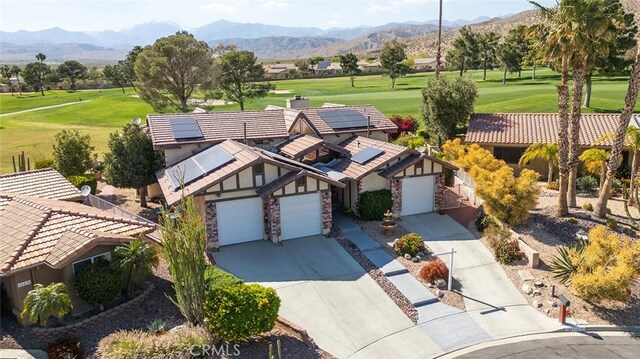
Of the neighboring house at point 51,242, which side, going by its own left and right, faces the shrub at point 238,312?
front

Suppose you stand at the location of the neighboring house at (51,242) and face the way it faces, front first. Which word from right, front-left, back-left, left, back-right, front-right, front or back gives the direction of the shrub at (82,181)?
back-left

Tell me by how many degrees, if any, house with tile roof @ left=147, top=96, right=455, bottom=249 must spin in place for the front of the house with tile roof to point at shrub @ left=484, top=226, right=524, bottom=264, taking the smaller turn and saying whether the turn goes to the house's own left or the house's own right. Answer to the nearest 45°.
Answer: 0° — it already faces it

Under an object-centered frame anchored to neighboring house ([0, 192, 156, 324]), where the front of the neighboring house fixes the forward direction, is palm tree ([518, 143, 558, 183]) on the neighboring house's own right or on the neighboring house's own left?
on the neighboring house's own left

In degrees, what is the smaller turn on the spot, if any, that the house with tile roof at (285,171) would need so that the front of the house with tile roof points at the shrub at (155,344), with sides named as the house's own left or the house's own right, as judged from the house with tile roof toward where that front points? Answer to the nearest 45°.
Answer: approximately 45° to the house's own right

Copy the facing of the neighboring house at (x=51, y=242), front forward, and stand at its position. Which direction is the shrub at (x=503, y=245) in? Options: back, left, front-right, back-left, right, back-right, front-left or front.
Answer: front-left

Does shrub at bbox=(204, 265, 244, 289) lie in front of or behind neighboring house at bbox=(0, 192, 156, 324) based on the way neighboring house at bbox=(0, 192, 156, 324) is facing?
in front

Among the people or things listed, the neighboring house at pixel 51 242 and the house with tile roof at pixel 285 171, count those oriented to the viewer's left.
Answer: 0

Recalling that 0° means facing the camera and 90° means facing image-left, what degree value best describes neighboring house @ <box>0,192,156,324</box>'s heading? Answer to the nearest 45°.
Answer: approximately 315°

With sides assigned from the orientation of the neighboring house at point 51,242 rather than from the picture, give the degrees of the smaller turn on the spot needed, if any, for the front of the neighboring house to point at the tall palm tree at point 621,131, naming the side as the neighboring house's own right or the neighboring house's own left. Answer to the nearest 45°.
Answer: approximately 45° to the neighboring house's own left

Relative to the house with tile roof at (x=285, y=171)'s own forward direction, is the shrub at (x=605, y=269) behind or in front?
in front
